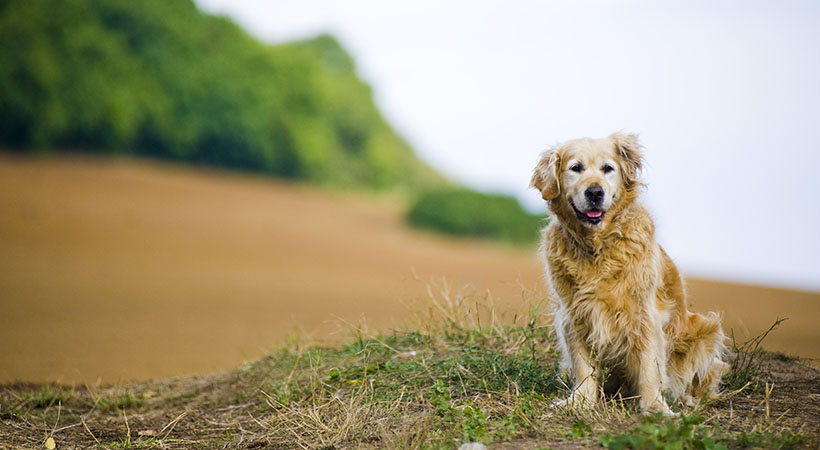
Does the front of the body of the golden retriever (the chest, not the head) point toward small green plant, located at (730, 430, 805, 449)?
no

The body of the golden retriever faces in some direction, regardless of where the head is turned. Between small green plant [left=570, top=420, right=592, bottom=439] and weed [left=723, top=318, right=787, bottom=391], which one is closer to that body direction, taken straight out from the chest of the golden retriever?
the small green plant

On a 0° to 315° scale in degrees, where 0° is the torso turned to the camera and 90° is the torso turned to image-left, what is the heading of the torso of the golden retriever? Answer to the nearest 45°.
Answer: approximately 45°

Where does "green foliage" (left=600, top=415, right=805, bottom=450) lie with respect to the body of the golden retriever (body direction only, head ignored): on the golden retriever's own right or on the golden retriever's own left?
on the golden retriever's own left

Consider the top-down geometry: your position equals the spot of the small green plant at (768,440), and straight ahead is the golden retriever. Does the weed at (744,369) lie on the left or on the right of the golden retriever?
right

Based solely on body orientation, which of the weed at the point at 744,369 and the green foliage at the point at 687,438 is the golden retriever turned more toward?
the green foliage

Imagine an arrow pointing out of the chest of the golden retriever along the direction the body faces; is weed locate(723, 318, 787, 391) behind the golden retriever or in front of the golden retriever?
behind
